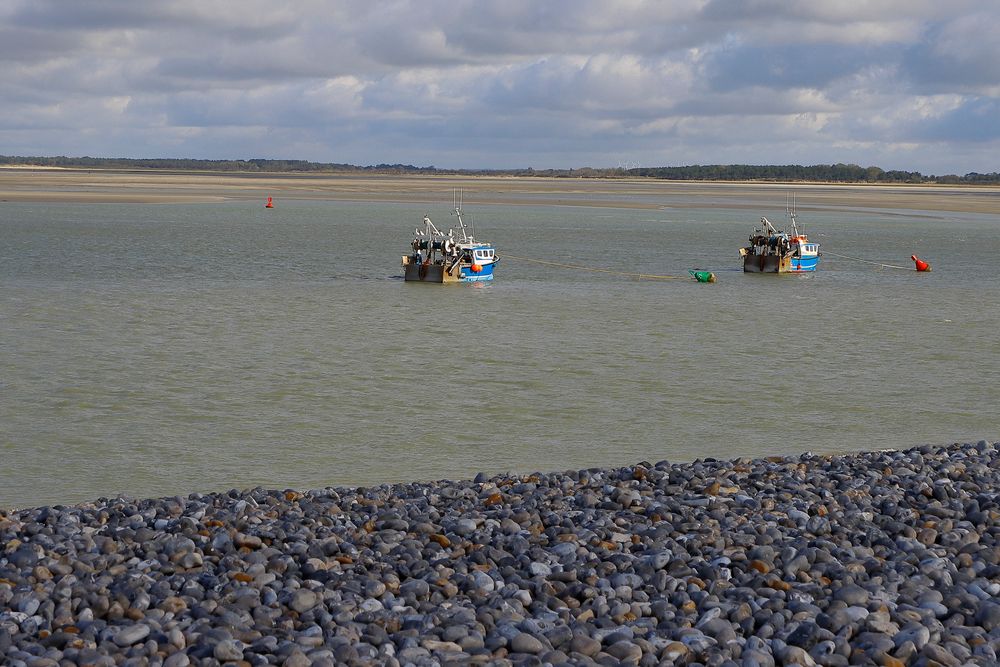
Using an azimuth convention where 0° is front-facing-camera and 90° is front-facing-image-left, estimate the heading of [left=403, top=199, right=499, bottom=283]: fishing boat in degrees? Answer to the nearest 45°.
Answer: approximately 225°

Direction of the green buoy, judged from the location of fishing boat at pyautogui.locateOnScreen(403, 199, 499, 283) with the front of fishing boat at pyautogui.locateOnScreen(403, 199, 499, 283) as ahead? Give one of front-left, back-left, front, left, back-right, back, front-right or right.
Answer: front-right
